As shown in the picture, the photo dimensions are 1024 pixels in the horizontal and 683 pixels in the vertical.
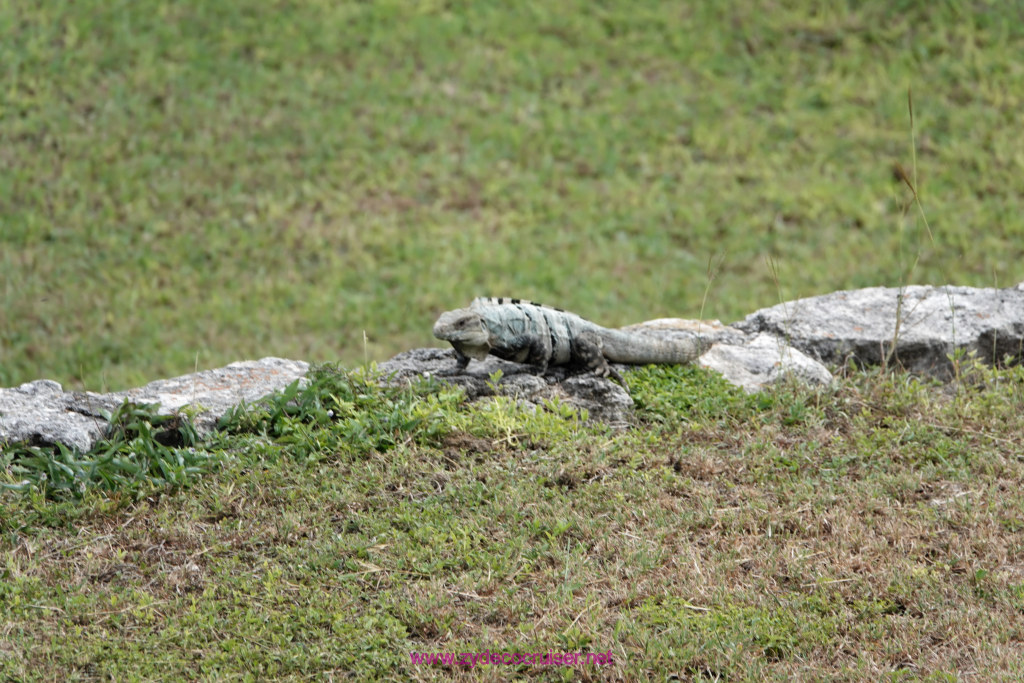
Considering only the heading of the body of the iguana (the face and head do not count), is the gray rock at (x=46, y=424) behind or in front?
in front

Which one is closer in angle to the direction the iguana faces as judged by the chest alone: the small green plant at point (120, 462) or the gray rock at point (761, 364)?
the small green plant

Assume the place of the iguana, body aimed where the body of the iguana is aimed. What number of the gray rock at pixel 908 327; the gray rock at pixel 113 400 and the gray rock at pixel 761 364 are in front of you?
1

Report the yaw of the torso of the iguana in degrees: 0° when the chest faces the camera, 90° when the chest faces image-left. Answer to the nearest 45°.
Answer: approximately 90°

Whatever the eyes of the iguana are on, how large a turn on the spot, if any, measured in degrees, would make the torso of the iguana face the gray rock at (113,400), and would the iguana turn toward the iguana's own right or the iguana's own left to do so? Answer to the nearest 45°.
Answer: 0° — it already faces it
